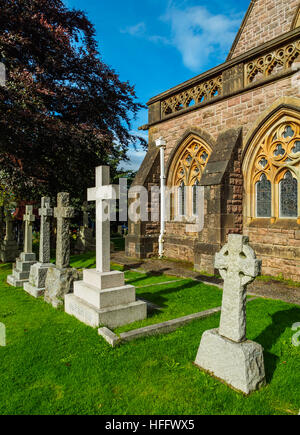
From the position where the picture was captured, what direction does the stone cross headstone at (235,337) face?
facing the viewer and to the left of the viewer

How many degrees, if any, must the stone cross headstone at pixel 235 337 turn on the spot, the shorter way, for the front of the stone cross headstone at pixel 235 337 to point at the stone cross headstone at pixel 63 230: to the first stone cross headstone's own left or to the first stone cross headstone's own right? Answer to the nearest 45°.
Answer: approximately 90° to the first stone cross headstone's own right

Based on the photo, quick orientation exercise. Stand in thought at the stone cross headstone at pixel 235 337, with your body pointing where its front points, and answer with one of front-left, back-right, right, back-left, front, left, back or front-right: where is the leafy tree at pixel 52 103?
right

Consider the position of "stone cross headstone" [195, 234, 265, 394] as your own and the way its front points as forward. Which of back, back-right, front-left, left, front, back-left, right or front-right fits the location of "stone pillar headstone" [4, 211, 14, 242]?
right

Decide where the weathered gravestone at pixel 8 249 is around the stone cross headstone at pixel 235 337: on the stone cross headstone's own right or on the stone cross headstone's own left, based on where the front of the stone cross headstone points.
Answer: on the stone cross headstone's own right

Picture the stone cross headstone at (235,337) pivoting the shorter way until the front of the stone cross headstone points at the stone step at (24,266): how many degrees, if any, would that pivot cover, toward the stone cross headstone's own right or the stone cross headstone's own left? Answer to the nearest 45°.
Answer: approximately 90° to the stone cross headstone's own right

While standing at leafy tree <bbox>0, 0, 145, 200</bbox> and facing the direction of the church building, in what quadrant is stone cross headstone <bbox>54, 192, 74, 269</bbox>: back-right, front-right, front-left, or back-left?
front-right

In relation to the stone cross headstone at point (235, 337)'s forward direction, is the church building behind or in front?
behind

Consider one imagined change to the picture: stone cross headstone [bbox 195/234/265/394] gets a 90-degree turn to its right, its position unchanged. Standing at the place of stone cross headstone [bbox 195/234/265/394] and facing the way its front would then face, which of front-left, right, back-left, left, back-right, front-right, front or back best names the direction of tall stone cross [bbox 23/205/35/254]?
front

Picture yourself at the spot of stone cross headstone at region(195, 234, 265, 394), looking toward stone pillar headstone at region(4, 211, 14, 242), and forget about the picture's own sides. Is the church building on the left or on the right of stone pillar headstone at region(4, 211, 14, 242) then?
right

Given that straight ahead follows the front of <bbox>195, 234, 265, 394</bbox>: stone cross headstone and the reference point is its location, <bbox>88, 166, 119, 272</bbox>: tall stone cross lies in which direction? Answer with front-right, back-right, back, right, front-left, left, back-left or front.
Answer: right
